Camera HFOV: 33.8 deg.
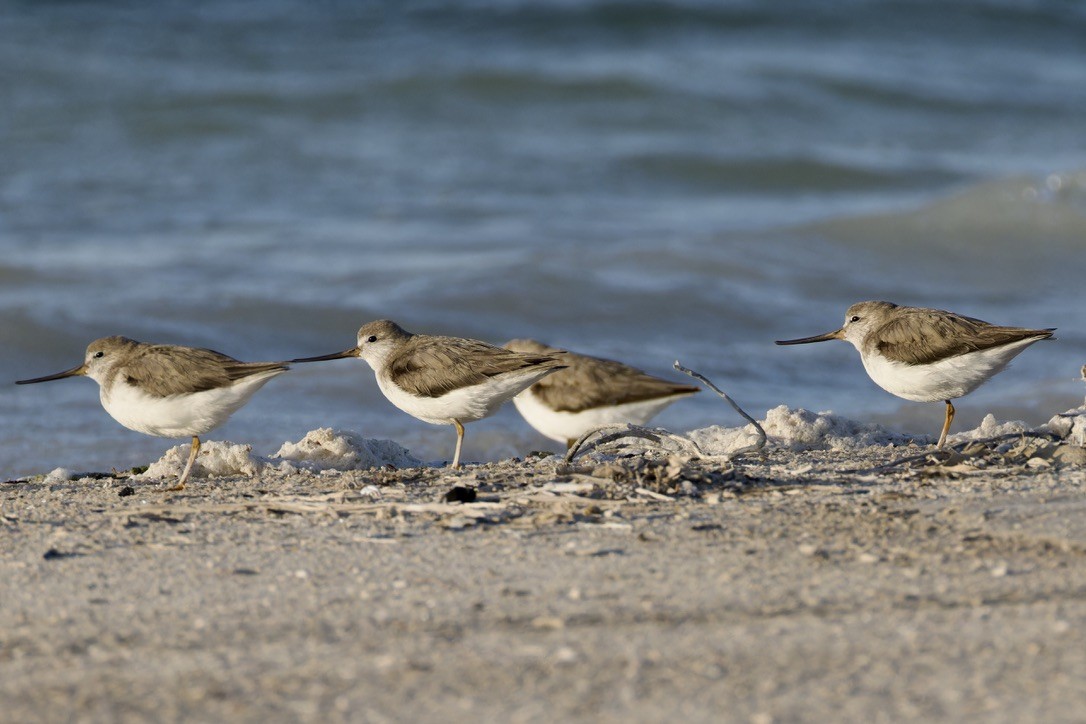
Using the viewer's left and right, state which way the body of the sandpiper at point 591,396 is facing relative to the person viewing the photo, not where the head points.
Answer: facing to the left of the viewer

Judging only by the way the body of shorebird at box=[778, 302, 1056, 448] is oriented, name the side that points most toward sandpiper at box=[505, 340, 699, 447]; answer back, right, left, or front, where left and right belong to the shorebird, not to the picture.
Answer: front

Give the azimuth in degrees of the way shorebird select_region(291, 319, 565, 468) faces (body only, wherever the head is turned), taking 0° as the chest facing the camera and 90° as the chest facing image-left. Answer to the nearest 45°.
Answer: approximately 90°

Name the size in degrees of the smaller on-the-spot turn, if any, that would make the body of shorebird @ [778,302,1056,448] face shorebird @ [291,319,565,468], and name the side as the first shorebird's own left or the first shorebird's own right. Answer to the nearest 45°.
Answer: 0° — it already faces it

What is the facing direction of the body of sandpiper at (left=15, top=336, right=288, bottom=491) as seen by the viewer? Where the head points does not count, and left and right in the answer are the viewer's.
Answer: facing to the left of the viewer

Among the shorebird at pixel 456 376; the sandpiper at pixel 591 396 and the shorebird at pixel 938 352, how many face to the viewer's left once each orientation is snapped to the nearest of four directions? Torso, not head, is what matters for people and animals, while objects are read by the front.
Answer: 3

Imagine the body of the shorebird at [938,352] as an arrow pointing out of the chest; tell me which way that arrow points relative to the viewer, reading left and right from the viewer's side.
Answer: facing to the left of the viewer

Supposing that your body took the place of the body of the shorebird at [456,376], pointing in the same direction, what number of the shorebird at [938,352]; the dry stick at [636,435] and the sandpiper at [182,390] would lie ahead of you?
1

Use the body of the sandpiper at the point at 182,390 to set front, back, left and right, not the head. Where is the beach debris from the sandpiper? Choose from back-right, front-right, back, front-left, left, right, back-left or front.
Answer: back-left

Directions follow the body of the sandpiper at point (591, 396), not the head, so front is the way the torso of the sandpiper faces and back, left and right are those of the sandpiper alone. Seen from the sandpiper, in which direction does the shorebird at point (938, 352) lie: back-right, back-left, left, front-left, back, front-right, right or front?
back

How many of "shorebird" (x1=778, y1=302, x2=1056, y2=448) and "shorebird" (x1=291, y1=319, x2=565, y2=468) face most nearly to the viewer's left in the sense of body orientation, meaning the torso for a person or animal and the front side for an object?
2

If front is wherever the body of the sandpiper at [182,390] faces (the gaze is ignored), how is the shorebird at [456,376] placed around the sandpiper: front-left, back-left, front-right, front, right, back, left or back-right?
back
